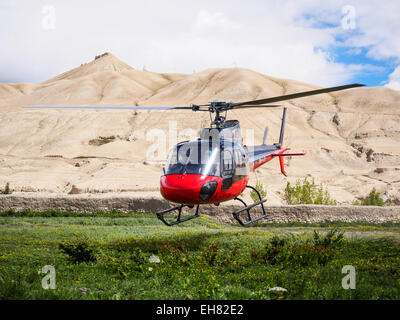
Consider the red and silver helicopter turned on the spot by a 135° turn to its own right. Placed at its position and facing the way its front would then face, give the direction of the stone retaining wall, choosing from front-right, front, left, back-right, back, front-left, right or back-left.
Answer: front

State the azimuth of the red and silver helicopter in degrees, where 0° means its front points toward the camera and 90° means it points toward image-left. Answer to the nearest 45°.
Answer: approximately 45°

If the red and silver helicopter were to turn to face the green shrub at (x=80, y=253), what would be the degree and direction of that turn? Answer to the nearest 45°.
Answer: approximately 45° to its right
